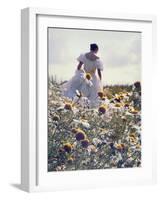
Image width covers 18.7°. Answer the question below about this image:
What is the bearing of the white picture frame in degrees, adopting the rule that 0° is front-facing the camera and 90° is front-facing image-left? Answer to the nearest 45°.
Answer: approximately 315°
